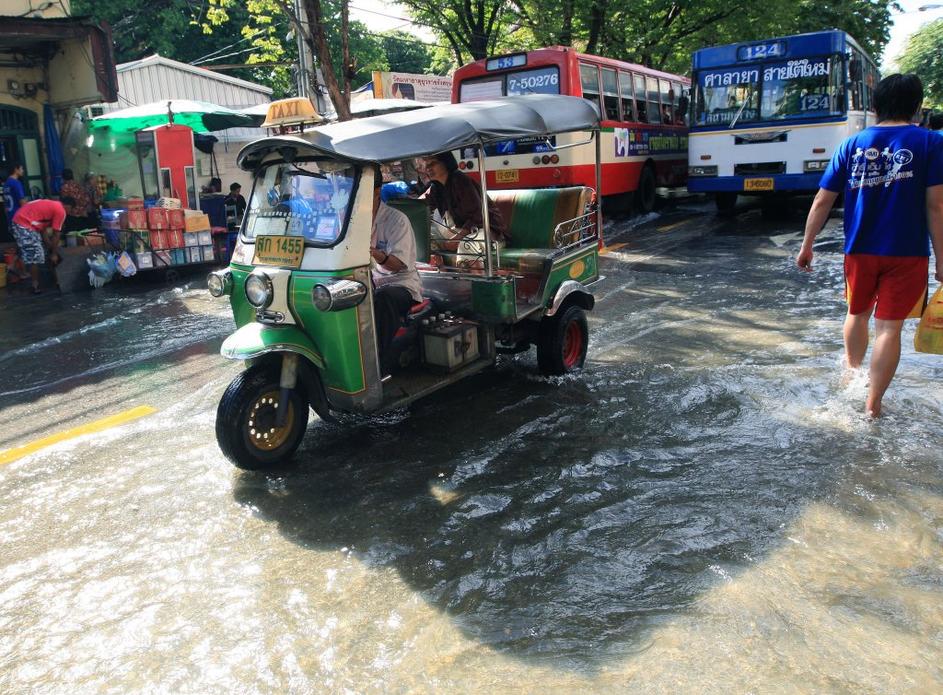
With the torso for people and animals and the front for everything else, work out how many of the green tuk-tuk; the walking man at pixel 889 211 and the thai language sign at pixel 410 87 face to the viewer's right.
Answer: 0

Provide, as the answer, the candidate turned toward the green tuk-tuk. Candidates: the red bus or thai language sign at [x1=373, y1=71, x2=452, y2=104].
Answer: the thai language sign

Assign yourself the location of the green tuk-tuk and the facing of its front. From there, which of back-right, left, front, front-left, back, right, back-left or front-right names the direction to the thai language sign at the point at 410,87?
back-right

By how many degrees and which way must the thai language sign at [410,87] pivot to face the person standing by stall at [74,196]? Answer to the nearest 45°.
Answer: approximately 45° to its right

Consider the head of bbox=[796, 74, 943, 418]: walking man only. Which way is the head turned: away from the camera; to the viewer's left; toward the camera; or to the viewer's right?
away from the camera

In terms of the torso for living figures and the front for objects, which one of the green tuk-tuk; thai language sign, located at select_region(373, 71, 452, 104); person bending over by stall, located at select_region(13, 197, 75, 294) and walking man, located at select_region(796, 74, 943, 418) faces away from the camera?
the walking man

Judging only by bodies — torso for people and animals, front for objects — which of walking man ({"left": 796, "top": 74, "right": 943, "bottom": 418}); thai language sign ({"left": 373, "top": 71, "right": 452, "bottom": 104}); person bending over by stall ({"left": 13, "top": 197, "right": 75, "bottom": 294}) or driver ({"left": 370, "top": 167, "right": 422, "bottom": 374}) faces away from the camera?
the walking man

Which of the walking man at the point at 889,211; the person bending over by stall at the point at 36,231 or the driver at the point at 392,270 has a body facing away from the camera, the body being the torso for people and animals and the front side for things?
the walking man

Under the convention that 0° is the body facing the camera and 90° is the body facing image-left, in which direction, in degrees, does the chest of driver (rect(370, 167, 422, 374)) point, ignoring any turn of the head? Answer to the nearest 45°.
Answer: approximately 45°

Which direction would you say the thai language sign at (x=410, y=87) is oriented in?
toward the camera

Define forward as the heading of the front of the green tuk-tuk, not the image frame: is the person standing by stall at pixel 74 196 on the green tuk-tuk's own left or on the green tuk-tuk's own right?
on the green tuk-tuk's own right

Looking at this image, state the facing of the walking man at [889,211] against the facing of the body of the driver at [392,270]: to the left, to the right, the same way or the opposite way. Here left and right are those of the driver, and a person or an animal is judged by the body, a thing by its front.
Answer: the opposite way

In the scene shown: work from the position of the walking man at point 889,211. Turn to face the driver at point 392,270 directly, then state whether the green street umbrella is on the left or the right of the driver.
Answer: right

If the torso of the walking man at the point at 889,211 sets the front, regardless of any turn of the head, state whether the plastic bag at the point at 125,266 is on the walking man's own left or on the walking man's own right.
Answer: on the walking man's own left

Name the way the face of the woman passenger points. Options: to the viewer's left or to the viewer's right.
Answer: to the viewer's left

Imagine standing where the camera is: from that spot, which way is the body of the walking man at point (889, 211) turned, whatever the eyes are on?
away from the camera
